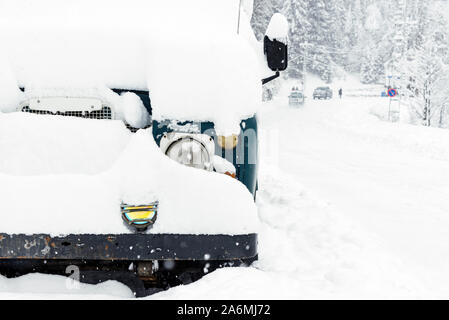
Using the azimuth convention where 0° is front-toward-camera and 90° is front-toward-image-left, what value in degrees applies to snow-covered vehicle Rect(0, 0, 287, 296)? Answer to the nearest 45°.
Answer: approximately 0°

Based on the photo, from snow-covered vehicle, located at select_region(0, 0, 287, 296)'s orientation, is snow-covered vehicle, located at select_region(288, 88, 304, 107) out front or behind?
behind

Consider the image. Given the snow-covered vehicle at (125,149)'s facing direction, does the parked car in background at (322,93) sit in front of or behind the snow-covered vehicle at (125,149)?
behind
